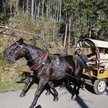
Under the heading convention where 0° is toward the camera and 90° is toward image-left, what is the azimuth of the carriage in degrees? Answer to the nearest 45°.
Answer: approximately 45°

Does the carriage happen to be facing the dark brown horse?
yes
